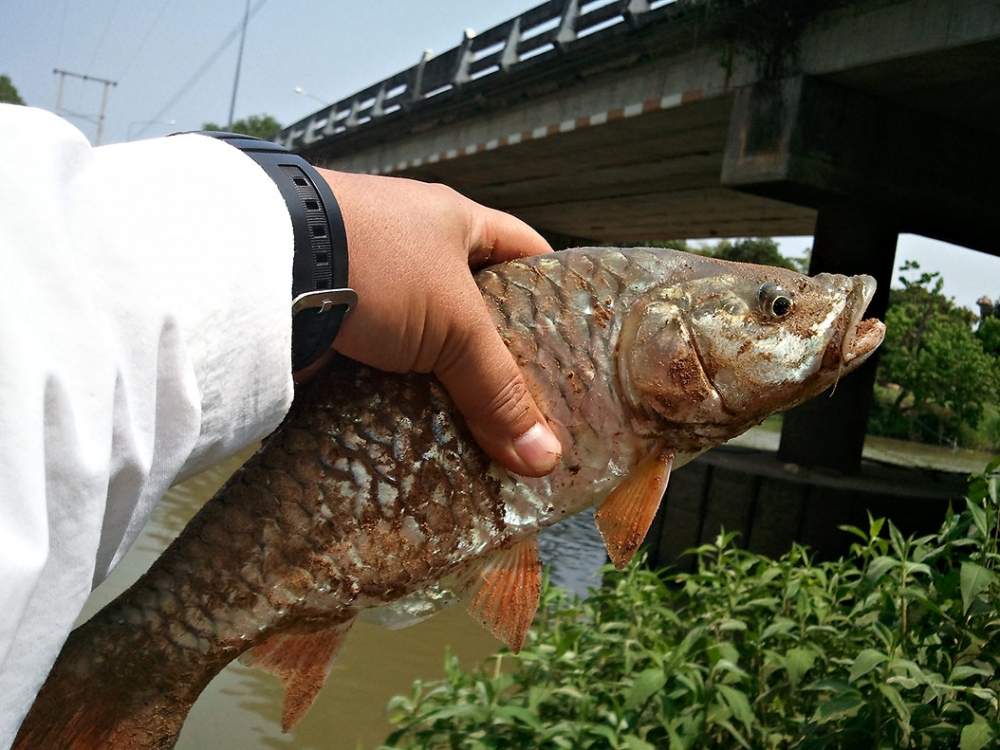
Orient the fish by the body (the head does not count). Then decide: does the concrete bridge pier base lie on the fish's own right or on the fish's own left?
on the fish's own left

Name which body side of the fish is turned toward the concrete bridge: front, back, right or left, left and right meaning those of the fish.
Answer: left

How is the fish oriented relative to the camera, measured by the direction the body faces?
to the viewer's right
